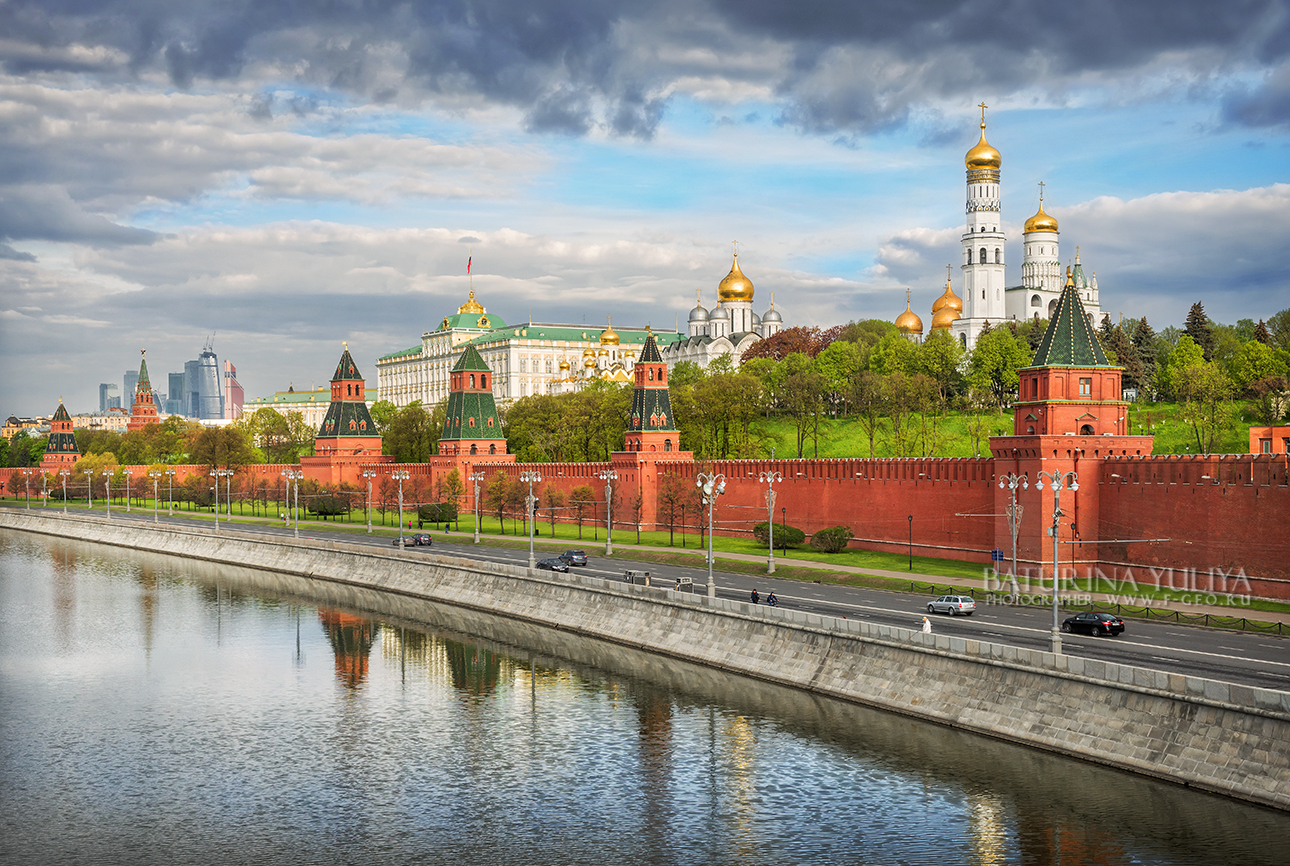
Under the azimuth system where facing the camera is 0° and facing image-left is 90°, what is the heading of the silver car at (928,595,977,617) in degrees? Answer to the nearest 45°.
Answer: approximately 135°

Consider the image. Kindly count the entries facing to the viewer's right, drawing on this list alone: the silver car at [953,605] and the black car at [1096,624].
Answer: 0

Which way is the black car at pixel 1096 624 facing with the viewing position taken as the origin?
facing away from the viewer and to the left of the viewer

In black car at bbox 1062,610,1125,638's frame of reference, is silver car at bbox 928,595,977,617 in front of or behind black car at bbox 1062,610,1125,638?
in front

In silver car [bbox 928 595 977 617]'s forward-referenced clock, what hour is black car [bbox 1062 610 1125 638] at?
The black car is roughly at 6 o'clock from the silver car.
